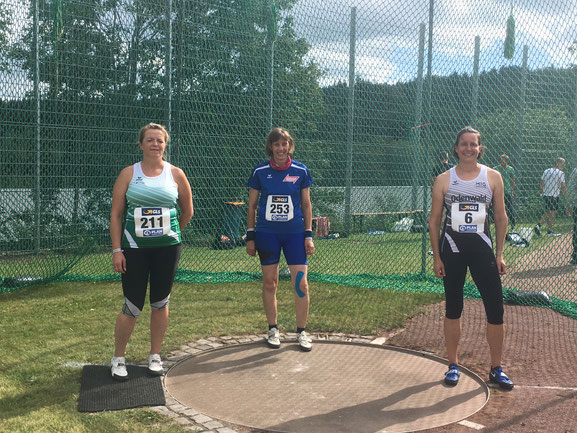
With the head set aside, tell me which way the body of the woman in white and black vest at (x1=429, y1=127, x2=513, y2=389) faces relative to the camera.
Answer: toward the camera

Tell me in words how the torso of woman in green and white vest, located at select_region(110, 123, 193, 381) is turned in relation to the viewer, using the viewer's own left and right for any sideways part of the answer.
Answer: facing the viewer

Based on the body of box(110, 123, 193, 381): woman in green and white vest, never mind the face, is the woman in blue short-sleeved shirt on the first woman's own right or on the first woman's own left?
on the first woman's own left

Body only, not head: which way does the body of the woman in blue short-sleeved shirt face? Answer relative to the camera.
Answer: toward the camera

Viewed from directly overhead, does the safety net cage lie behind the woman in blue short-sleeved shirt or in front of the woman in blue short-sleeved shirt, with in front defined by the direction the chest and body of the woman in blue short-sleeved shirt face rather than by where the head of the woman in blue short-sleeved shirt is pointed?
behind

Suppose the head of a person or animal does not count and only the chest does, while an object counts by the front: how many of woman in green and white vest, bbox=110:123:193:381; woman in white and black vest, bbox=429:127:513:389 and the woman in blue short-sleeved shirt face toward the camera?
3

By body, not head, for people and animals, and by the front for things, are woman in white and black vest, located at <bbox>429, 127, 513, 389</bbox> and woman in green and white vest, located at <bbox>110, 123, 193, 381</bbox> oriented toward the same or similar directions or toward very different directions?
same or similar directions

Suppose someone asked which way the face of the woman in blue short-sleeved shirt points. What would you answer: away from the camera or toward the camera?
toward the camera

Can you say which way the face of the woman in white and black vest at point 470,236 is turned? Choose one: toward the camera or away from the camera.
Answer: toward the camera

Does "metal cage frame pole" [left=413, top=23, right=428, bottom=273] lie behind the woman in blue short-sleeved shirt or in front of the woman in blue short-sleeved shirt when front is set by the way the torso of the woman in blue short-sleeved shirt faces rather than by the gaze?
behind

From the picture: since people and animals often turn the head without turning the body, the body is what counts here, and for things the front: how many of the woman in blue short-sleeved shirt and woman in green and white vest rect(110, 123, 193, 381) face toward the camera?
2
